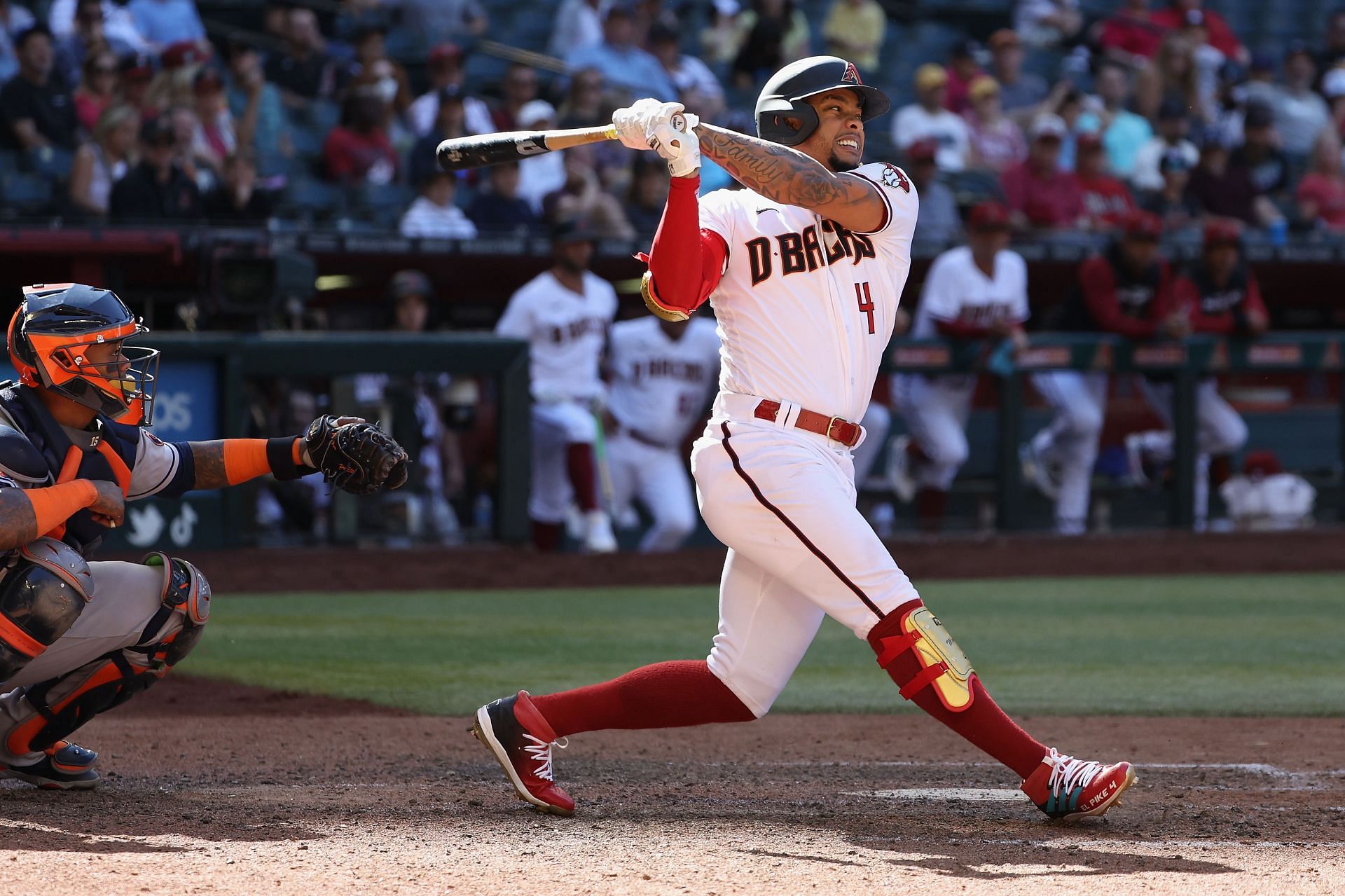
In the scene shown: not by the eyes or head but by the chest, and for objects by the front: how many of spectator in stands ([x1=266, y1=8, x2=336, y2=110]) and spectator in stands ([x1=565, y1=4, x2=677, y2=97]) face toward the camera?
2

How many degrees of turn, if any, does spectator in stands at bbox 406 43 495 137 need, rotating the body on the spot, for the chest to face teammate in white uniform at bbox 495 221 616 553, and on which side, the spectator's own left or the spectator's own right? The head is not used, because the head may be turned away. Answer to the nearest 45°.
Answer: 0° — they already face them

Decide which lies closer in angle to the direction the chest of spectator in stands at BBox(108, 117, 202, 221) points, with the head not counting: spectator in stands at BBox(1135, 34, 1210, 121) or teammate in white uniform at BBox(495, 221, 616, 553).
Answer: the teammate in white uniform

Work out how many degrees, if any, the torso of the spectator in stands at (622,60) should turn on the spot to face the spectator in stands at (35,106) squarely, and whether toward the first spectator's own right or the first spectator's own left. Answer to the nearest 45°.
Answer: approximately 45° to the first spectator's own right

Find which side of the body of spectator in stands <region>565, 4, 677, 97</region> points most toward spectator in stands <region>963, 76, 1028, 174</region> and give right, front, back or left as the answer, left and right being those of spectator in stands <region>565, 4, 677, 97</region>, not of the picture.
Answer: left
